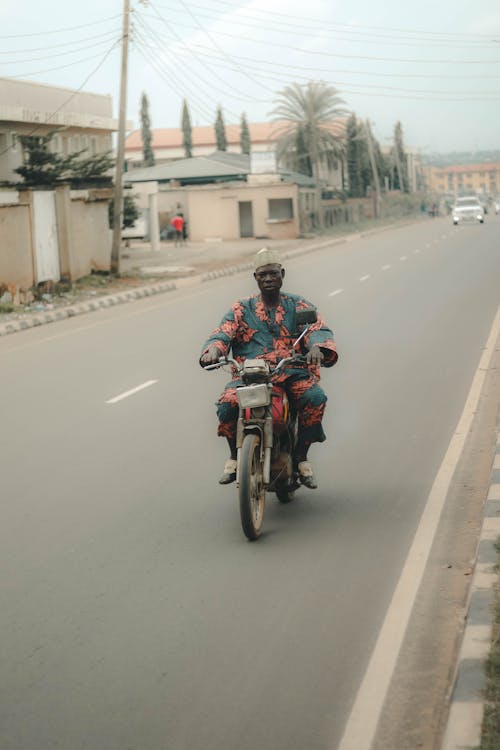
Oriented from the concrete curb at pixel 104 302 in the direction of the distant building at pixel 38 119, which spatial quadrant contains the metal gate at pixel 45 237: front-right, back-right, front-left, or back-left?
front-left

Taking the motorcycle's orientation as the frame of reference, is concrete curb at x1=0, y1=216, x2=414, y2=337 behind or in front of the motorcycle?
behind

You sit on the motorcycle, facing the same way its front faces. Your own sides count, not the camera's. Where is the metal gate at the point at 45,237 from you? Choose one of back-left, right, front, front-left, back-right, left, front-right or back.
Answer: back

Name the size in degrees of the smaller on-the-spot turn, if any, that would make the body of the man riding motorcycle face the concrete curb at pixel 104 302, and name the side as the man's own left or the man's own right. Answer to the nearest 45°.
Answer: approximately 180°

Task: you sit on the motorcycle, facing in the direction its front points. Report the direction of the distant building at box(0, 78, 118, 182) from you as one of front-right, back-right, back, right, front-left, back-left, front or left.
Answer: back

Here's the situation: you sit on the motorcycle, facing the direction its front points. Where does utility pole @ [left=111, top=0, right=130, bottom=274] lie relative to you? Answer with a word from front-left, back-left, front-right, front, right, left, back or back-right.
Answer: back

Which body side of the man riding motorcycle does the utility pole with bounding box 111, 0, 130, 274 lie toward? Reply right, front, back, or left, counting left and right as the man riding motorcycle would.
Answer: back

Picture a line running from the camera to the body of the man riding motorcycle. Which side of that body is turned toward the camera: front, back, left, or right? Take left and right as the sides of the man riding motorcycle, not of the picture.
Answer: front

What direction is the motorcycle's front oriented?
toward the camera

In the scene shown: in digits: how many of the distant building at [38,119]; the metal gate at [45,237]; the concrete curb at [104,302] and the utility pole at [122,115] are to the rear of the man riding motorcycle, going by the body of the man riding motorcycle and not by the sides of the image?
4

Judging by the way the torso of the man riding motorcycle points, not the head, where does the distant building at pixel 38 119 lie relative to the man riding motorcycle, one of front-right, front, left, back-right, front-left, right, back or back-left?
back
